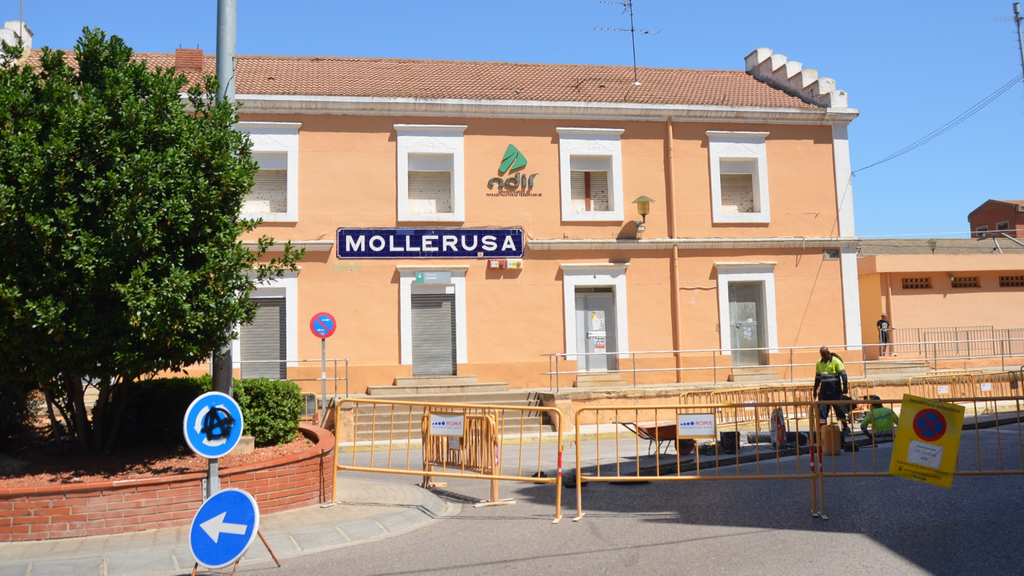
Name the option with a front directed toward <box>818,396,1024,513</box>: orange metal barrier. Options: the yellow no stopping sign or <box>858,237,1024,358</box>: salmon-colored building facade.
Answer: the salmon-colored building facade

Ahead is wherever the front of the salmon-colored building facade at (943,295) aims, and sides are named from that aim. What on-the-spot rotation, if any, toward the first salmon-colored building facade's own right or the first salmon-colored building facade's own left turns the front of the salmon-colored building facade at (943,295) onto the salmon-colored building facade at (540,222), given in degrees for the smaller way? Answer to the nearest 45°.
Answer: approximately 45° to the first salmon-colored building facade's own right

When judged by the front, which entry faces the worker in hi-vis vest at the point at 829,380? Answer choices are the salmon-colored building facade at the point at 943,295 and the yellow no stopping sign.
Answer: the salmon-colored building facade

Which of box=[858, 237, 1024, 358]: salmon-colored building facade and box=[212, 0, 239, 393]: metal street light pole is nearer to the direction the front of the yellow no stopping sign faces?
the metal street light pole

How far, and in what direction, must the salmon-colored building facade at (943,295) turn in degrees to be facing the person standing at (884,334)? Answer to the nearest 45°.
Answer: approximately 45° to its right

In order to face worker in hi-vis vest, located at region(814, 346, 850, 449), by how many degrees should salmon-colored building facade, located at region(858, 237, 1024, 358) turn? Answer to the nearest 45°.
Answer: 0° — it already faces them

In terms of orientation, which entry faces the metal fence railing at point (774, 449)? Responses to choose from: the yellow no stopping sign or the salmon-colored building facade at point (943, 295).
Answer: the salmon-colored building facade

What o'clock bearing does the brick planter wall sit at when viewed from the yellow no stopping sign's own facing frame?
The brick planter wall is roughly at 2 o'clock from the yellow no stopping sign.

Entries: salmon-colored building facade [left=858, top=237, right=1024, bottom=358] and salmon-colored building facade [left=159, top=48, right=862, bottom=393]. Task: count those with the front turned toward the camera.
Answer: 2

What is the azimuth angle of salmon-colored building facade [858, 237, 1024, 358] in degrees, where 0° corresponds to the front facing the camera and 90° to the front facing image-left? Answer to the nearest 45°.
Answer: approximately 0°

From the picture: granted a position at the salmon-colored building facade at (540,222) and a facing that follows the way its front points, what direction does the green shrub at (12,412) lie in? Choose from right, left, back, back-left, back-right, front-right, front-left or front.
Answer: front-right

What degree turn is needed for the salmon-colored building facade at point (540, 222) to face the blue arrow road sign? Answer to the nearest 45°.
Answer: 0° — it already faces it
